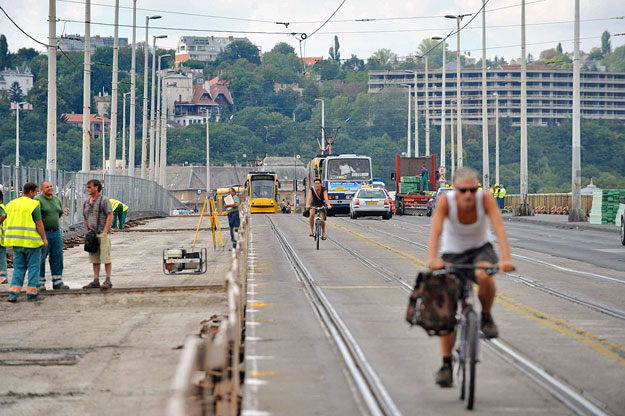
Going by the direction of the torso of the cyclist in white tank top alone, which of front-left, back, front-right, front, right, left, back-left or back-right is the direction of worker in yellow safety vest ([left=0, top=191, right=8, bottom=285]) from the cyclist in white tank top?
back-right

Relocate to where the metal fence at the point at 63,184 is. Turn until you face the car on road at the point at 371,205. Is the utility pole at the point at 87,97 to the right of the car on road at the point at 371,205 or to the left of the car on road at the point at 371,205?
left

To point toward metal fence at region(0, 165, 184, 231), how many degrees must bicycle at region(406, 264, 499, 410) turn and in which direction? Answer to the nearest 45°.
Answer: approximately 135° to its right
